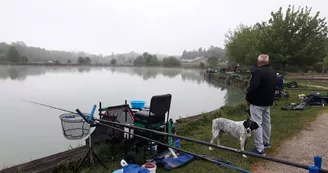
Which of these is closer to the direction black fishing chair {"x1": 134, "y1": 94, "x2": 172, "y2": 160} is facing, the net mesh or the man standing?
the net mesh

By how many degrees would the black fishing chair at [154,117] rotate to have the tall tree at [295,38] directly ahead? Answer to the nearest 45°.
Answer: approximately 90° to its right

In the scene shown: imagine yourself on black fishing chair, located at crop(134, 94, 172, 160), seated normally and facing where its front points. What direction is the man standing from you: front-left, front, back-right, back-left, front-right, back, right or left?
back-right

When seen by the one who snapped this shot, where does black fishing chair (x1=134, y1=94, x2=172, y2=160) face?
facing away from the viewer and to the left of the viewer

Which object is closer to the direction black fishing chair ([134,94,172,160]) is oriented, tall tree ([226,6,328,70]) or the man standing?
the tall tree

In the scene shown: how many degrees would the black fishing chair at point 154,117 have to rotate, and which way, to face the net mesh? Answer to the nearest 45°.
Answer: approximately 45° to its left
